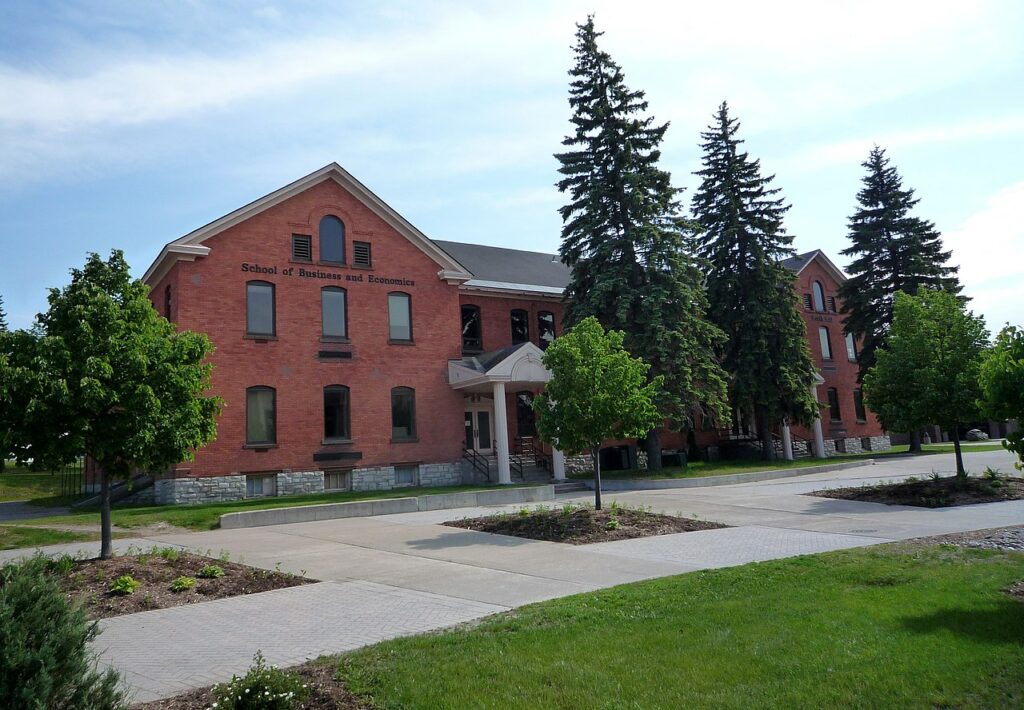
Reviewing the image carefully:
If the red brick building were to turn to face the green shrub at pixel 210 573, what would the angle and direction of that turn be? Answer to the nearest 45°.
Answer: approximately 45° to its right

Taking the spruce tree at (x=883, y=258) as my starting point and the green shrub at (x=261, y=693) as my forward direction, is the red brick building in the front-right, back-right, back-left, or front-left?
front-right

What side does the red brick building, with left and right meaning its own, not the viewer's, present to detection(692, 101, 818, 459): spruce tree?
left

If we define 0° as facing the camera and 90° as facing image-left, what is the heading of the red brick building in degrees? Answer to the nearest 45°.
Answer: approximately 315°

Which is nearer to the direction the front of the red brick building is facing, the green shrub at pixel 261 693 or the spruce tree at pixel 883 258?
the green shrub

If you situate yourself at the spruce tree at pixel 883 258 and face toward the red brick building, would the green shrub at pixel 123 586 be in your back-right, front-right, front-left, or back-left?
front-left

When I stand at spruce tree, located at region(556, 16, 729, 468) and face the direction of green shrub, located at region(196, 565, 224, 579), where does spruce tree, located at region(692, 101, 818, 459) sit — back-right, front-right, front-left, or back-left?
back-left

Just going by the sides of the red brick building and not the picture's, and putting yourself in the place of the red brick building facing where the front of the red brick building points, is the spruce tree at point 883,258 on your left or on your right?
on your left

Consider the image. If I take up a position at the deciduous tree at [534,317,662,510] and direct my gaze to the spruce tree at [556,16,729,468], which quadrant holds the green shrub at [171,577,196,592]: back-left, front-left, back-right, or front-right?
back-left

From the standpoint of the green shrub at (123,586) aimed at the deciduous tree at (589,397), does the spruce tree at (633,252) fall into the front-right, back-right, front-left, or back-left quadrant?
front-left

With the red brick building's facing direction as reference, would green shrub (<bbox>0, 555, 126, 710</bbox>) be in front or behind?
in front

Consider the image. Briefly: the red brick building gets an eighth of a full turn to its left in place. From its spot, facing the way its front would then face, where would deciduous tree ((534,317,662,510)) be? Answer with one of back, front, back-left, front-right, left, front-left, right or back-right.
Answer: front-right

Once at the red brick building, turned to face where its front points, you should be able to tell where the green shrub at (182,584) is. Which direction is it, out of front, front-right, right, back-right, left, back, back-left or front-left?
front-right
